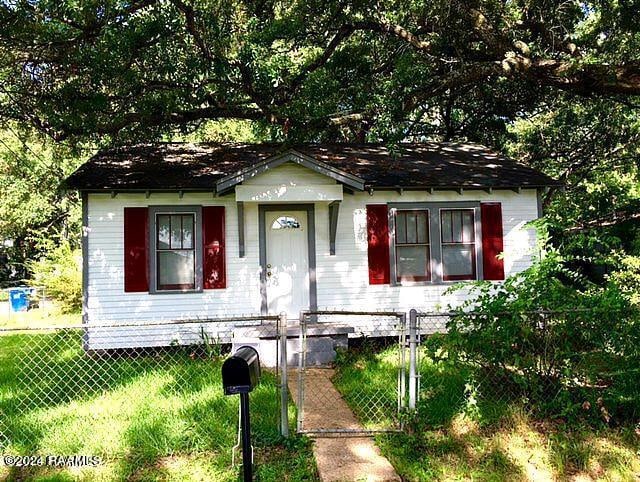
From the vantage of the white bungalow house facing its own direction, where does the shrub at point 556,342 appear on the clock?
The shrub is roughly at 11 o'clock from the white bungalow house.

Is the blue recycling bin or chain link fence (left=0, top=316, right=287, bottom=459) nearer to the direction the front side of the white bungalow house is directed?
the chain link fence

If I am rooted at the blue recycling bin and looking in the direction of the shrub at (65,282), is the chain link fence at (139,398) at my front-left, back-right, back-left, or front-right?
front-right

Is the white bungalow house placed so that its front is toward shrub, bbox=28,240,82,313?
no

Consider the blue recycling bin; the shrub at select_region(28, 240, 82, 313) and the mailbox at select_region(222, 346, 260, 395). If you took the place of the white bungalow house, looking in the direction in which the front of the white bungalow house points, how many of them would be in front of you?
1

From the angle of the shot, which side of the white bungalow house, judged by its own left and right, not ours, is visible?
front

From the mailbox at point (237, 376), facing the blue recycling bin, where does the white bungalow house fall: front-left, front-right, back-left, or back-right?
front-right

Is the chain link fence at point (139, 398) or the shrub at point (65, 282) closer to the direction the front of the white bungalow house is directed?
the chain link fence

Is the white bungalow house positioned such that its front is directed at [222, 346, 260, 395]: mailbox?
yes

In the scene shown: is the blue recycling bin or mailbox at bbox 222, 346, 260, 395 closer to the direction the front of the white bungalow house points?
the mailbox

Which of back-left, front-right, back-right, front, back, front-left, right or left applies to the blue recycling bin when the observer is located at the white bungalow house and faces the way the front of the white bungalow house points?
back-right
